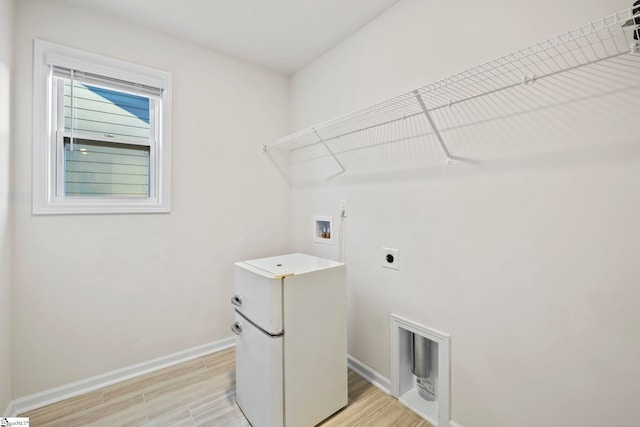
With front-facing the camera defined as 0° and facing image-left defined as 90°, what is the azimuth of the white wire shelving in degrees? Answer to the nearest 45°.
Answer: approximately 45°
